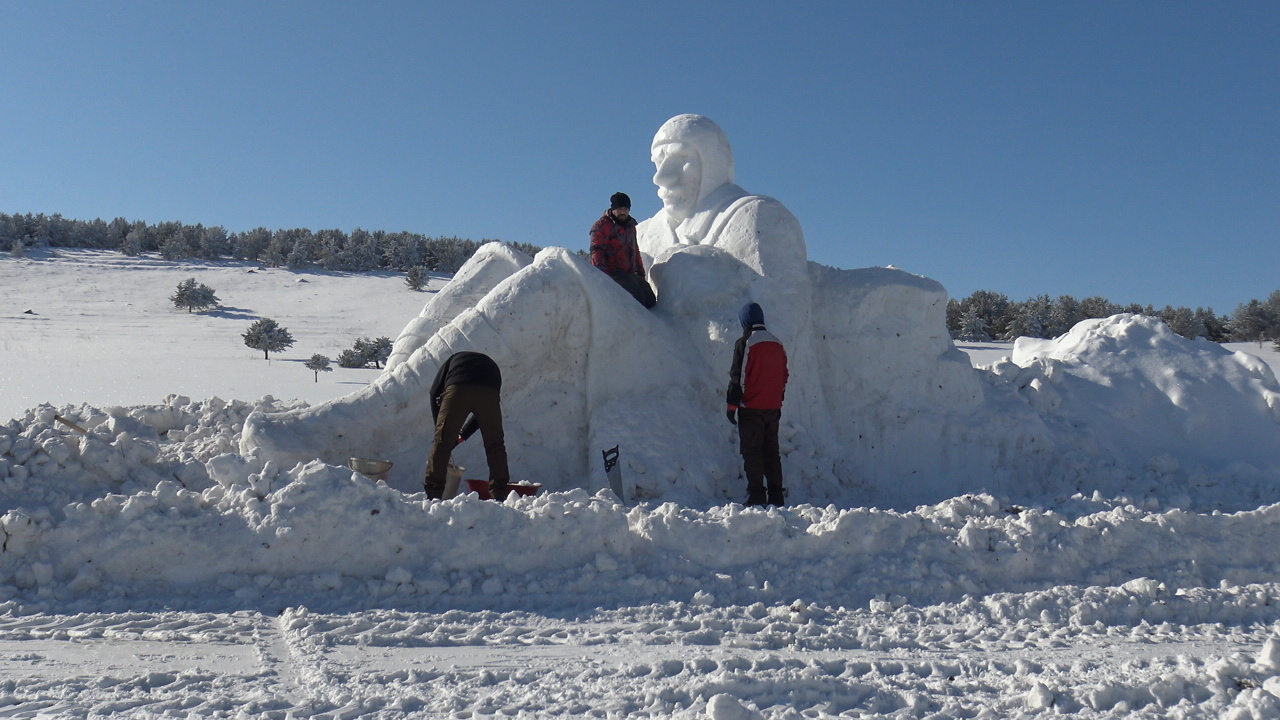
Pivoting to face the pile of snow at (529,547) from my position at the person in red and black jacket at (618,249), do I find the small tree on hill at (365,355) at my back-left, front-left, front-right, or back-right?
back-right

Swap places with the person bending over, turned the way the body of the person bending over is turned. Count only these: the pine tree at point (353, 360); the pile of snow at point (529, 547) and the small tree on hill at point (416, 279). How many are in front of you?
2

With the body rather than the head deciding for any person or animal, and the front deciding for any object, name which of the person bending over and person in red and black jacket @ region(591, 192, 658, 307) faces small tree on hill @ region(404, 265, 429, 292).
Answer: the person bending over

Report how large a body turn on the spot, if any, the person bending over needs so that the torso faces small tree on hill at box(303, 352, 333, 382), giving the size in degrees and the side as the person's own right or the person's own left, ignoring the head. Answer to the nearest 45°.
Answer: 0° — they already face it

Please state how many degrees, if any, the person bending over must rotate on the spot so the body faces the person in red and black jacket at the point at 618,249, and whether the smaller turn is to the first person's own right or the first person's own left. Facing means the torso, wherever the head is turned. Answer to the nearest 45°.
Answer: approximately 45° to the first person's own right

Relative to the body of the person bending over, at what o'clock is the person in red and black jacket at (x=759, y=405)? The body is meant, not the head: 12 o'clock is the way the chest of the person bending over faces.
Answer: The person in red and black jacket is roughly at 3 o'clock from the person bending over.

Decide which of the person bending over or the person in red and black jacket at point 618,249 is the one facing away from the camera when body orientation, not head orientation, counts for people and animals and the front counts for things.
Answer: the person bending over

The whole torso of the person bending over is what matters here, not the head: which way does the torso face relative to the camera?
away from the camera

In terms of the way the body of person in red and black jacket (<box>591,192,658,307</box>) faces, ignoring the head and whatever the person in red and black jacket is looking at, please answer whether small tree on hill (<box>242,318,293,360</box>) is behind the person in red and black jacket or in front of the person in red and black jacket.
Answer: behind

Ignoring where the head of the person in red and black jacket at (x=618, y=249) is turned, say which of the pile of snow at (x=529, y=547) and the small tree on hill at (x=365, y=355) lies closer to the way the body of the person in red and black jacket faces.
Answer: the pile of snow

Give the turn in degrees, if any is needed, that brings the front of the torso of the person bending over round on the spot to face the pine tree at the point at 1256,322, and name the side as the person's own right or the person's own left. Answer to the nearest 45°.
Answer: approximately 45° to the person's own right
